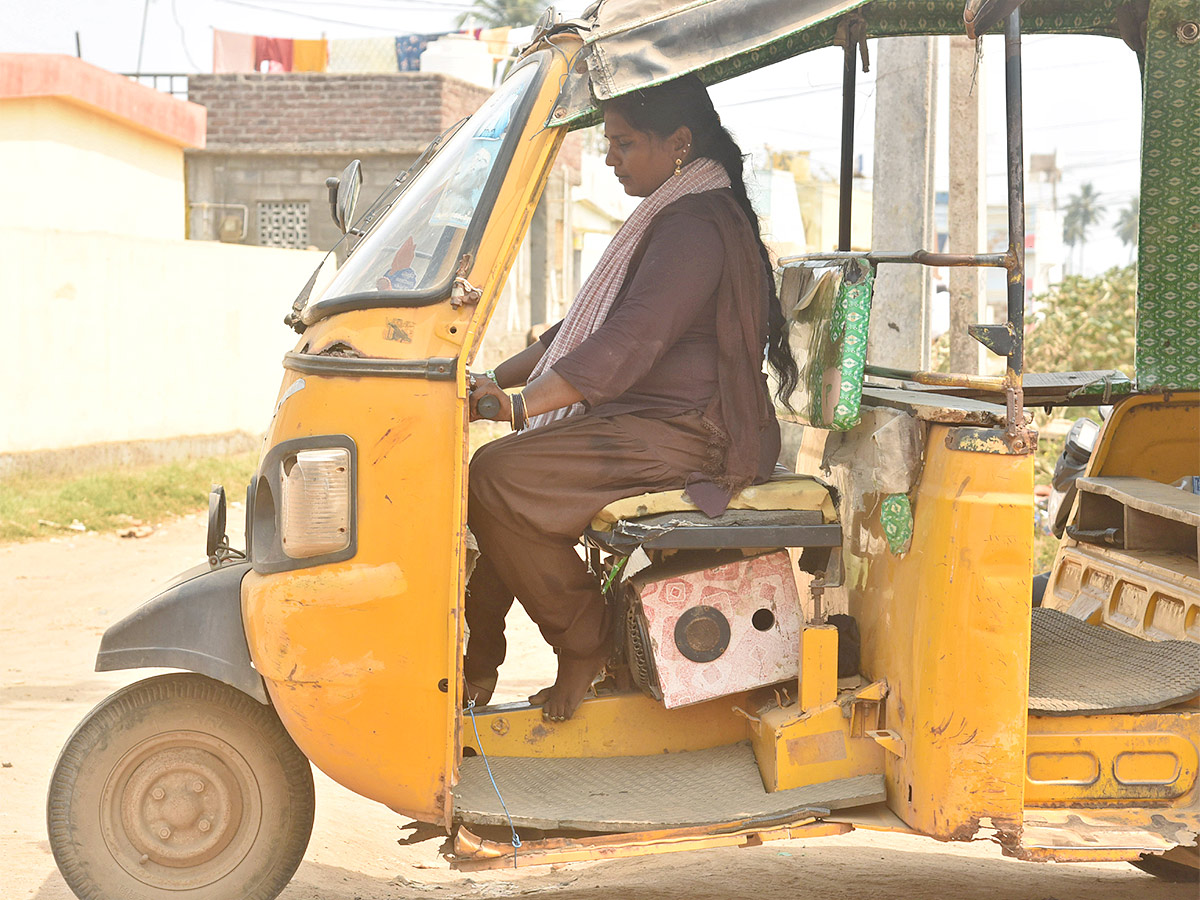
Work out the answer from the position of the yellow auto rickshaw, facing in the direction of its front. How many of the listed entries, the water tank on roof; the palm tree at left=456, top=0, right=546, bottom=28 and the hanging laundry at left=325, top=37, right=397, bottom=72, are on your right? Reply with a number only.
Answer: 3

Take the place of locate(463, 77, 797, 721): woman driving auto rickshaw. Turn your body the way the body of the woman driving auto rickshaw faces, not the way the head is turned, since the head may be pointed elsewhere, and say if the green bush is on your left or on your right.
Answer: on your right

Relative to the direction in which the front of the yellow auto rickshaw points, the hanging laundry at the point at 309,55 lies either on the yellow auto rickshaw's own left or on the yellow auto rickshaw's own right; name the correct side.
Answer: on the yellow auto rickshaw's own right

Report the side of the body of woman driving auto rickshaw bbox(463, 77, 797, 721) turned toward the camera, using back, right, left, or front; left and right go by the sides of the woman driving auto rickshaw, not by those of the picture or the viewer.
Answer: left

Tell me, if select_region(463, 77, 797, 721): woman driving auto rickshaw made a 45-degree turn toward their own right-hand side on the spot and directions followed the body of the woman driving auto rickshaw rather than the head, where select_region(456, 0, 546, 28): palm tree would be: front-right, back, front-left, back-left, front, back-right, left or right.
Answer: front-right

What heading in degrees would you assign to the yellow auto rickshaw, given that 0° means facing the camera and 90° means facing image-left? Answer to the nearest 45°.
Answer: approximately 90°

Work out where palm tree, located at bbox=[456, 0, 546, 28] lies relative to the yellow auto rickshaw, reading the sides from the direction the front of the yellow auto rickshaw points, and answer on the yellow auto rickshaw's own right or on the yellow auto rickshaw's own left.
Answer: on the yellow auto rickshaw's own right

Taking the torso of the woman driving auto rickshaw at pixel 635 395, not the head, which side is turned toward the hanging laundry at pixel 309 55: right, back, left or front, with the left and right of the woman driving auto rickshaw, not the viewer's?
right

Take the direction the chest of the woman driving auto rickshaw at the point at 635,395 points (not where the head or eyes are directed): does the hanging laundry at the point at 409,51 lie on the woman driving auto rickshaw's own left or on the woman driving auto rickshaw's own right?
on the woman driving auto rickshaw's own right

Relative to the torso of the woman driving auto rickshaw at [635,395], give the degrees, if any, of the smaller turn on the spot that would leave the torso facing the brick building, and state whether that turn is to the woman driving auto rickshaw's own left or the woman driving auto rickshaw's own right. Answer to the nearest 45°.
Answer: approximately 90° to the woman driving auto rickshaw's own right

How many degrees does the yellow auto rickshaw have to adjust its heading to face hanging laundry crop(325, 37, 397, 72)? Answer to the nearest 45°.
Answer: approximately 90° to its right

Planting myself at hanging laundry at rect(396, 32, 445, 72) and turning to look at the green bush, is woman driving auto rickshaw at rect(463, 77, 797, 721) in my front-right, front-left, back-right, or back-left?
front-right
